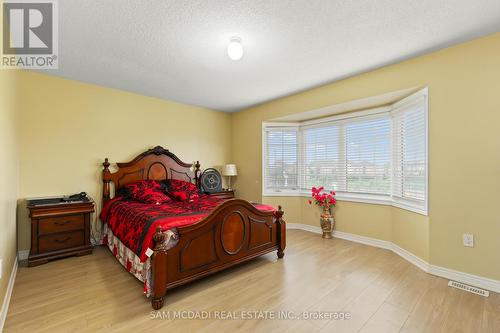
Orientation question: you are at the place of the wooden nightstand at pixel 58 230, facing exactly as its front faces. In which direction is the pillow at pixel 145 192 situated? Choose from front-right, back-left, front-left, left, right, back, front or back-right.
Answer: front-left

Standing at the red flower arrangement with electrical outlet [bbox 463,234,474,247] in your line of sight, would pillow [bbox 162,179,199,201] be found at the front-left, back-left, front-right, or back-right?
back-right

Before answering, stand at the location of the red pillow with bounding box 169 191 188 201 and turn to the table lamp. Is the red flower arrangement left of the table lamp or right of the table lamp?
right

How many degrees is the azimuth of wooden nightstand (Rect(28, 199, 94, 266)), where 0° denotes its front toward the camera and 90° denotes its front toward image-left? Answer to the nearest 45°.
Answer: approximately 315°

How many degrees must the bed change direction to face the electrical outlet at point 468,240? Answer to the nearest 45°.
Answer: approximately 45° to its left

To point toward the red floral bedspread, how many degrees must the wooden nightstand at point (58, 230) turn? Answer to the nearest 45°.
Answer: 0° — it already faces it

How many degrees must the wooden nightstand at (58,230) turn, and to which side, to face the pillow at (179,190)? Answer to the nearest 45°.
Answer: approximately 45° to its left

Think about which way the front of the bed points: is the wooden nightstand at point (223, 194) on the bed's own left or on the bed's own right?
on the bed's own left

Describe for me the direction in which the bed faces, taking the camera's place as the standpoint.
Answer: facing the viewer and to the right of the viewer

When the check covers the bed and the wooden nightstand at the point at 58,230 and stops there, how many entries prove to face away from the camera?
0

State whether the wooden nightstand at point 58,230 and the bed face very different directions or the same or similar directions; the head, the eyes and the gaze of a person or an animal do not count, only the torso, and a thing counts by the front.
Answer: same or similar directions

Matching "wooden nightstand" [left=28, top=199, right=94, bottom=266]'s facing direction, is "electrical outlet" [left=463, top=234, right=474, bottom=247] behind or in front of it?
in front

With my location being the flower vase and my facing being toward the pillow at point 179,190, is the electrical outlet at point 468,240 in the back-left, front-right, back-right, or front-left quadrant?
back-left

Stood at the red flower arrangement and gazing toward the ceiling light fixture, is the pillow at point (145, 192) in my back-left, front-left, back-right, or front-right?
front-right
